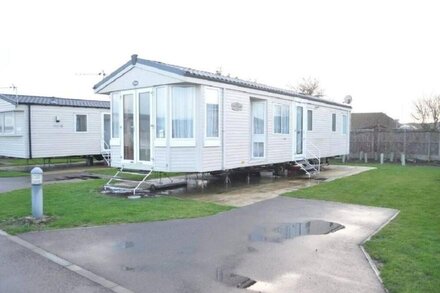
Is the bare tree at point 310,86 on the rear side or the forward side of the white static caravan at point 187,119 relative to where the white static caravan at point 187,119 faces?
on the rear side

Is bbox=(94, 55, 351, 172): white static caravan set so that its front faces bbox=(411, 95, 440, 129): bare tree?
no

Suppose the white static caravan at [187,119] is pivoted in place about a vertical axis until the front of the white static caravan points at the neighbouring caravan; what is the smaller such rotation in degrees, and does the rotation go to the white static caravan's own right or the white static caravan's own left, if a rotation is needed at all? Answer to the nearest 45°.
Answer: approximately 90° to the white static caravan's own right

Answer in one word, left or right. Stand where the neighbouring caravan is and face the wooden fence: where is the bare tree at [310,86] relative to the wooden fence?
left

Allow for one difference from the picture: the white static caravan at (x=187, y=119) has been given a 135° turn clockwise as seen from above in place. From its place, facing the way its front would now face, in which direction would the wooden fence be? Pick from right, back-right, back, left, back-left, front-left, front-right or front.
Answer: front-right

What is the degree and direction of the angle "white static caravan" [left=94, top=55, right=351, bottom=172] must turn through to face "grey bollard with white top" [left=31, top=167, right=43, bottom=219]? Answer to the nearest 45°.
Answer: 0° — it already faces it

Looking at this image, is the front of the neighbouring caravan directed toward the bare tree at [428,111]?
no

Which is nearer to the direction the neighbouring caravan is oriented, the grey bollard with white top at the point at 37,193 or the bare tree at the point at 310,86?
the grey bollard with white top

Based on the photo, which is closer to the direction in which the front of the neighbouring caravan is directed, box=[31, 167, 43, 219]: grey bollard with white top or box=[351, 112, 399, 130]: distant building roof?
the grey bollard with white top

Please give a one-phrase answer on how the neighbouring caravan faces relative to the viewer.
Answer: facing the viewer and to the left of the viewer

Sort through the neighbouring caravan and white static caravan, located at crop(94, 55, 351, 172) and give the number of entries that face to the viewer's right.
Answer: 0

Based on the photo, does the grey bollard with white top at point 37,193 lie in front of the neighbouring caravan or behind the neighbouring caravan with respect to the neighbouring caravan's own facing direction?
in front

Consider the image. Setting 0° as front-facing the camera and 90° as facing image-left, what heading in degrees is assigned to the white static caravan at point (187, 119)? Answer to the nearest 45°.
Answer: approximately 45°
